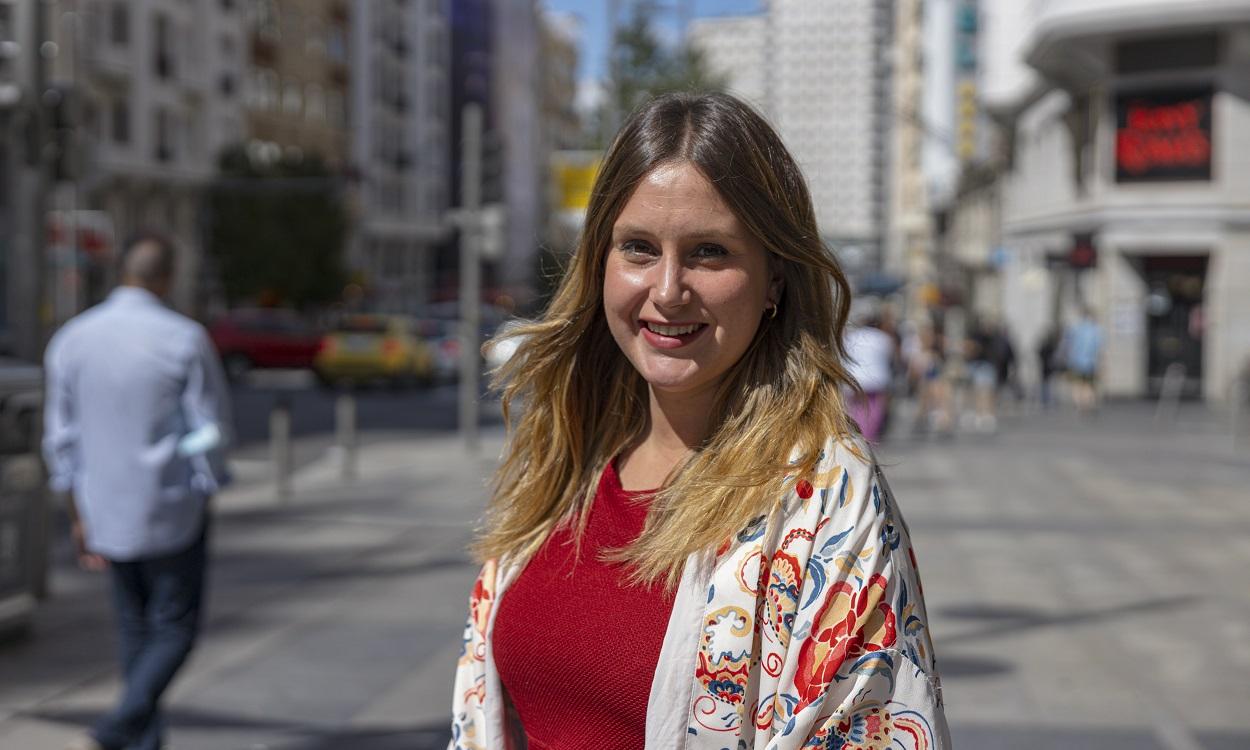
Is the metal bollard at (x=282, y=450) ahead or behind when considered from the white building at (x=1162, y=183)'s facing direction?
ahead

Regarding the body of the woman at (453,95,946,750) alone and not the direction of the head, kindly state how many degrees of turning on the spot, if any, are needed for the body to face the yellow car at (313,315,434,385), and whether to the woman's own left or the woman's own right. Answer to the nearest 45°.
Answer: approximately 135° to the woman's own right

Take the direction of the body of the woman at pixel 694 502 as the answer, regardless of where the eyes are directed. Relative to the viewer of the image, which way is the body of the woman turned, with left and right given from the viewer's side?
facing the viewer and to the left of the viewer

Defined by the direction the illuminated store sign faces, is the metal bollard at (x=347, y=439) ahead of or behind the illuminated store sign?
ahead

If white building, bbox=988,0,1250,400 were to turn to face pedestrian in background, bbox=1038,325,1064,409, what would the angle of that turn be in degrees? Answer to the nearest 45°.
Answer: approximately 45° to its right

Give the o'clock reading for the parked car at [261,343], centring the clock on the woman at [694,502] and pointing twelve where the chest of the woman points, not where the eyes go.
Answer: The parked car is roughly at 4 o'clock from the woman.

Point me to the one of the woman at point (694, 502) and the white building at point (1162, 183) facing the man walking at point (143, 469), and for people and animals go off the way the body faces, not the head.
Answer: the white building

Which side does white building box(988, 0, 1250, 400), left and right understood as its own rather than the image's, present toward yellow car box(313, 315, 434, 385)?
right

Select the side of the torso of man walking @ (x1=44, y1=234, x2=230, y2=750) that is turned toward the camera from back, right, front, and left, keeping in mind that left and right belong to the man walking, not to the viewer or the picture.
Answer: back

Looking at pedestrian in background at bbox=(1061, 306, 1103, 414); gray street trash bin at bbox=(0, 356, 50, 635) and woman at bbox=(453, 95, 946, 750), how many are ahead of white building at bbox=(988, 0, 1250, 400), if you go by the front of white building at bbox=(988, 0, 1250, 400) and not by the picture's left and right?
3

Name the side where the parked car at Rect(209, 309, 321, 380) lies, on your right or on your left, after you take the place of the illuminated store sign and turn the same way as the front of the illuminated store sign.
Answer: on your right

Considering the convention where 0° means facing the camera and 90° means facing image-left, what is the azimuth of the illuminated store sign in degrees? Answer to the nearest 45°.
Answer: approximately 0°

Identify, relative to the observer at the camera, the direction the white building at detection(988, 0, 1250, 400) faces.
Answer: facing the viewer
